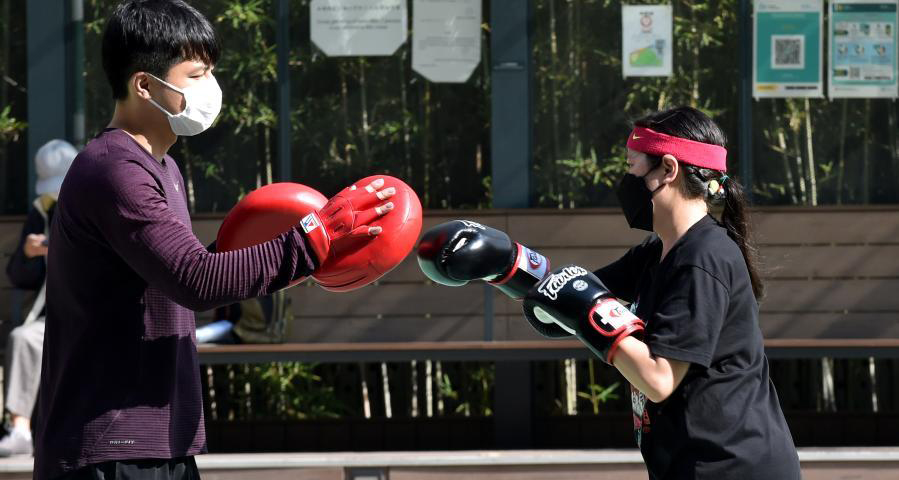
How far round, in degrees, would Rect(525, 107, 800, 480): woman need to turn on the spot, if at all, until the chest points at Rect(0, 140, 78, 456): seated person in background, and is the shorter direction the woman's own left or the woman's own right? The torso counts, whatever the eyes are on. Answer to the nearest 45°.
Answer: approximately 45° to the woman's own right

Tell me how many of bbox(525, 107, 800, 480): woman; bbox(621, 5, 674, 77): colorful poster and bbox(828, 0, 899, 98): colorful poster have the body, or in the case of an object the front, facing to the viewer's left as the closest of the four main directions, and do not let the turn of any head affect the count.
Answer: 1

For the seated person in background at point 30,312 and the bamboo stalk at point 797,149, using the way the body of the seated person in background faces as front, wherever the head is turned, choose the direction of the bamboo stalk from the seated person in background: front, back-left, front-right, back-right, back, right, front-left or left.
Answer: back-left

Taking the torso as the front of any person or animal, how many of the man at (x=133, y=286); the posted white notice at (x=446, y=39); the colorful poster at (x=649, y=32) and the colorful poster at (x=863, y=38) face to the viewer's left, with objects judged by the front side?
0

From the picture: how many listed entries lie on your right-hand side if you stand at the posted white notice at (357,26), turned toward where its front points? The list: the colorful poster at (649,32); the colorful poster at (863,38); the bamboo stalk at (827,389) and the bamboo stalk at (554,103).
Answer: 0

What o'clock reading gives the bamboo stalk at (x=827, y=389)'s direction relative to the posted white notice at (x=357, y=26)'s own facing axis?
The bamboo stalk is roughly at 9 o'clock from the posted white notice.

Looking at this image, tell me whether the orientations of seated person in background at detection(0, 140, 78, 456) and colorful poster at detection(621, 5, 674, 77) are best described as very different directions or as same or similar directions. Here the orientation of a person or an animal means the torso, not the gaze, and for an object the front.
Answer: same or similar directions

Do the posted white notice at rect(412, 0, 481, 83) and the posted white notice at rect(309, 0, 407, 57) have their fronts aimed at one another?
no

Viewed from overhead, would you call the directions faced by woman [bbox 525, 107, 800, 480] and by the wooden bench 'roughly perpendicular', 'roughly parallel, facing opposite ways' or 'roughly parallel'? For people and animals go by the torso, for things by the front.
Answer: roughly perpendicular

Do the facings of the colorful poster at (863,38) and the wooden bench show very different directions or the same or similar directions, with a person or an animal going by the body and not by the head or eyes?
same or similar directions

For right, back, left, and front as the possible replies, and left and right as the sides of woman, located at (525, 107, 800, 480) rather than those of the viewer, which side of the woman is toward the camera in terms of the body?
left

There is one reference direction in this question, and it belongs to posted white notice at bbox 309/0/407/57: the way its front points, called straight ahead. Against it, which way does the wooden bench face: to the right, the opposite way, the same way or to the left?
the same way

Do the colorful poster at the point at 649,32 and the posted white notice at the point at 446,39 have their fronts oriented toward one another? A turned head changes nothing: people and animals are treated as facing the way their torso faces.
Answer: no

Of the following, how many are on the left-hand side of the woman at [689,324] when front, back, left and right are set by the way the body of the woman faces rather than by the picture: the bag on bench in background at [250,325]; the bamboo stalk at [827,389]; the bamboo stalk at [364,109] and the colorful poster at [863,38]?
0

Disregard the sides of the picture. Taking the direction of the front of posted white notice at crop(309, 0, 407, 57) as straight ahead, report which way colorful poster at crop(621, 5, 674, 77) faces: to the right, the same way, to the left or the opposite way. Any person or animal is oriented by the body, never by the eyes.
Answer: the same way

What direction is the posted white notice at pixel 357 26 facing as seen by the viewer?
toward the camera

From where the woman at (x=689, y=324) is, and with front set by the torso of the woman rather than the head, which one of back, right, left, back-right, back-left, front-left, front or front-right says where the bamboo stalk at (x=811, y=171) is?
right

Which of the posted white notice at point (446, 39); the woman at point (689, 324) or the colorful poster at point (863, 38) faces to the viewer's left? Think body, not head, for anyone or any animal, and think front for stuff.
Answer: the woman

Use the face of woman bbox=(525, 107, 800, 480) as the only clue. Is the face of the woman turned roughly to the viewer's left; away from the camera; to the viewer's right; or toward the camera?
to the viewer's left

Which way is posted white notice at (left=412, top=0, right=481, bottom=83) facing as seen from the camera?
toward the camera

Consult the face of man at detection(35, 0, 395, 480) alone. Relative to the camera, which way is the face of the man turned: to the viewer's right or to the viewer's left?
to the viewer's right
